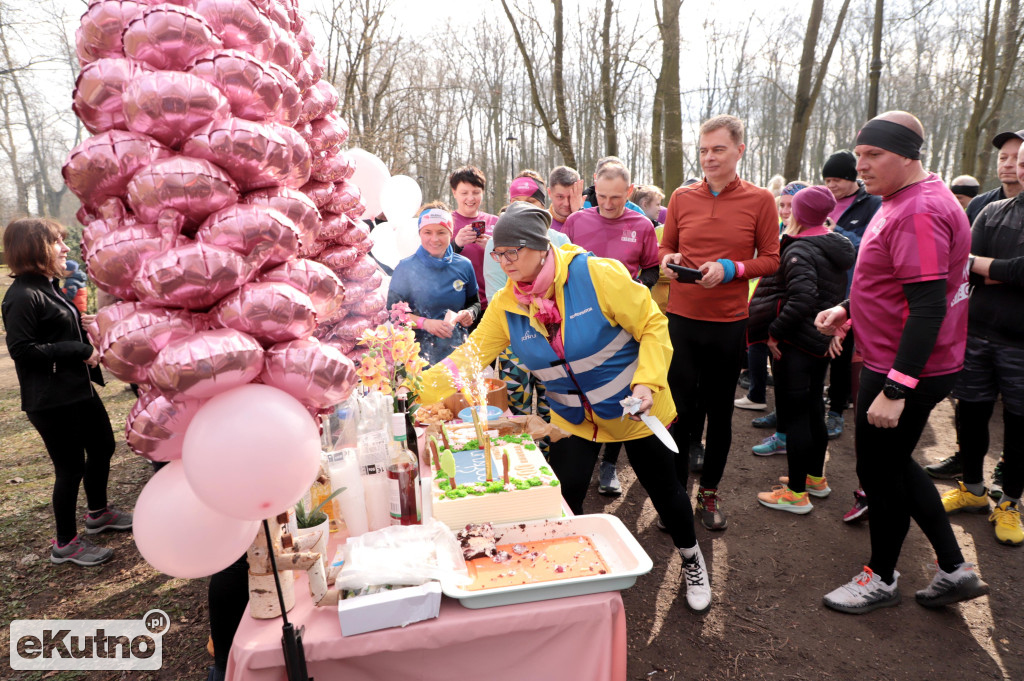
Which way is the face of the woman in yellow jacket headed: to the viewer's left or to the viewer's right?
to the viewer's left

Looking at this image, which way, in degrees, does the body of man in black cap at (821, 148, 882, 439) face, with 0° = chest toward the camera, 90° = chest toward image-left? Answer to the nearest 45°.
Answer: approximately 45°

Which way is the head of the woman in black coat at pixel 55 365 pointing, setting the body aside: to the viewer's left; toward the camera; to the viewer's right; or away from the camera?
to the viewer's right

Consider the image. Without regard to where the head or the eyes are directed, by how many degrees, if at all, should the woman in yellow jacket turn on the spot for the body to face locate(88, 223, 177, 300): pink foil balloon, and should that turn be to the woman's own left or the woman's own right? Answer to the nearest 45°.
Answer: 0° — they already face it

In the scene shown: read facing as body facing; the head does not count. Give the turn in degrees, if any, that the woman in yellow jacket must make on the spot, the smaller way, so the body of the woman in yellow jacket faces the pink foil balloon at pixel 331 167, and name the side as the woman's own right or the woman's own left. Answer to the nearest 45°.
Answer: approximately 45° to the woman's own right

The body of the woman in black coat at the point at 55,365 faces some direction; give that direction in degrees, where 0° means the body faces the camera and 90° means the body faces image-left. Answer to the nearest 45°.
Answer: approximately 270°

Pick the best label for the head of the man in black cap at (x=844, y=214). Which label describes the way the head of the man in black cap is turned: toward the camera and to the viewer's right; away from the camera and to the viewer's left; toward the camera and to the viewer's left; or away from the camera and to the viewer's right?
toward the camera and to the viewer's left

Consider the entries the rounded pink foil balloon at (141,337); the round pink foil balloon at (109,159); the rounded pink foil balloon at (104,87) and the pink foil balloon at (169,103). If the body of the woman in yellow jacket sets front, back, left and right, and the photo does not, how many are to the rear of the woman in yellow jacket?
0

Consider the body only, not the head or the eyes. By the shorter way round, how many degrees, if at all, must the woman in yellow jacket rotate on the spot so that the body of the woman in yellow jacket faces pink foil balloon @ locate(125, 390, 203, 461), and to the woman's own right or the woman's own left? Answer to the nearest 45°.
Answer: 0° — they already face it

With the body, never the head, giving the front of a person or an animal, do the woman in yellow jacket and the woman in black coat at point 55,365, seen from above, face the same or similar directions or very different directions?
very different directions

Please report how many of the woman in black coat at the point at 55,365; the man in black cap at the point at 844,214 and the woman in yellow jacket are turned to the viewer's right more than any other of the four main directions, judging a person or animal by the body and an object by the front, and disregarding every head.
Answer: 1

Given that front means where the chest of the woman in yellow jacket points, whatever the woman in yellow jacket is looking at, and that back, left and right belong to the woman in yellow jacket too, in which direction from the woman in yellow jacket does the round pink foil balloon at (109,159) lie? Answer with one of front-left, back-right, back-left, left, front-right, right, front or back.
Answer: front
